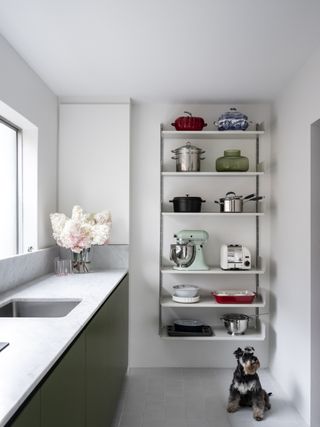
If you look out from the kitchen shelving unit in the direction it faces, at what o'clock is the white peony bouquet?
The white peony bouquet is roughly at 2 o'clock from the kitchen shelving unit.

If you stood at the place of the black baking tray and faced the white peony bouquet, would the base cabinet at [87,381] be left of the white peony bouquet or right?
left

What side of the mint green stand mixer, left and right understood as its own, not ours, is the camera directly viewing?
left

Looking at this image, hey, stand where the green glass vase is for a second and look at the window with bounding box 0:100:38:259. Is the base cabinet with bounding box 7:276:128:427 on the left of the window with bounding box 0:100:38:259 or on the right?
left

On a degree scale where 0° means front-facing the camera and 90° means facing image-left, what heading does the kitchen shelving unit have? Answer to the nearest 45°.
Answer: approximately 0°
